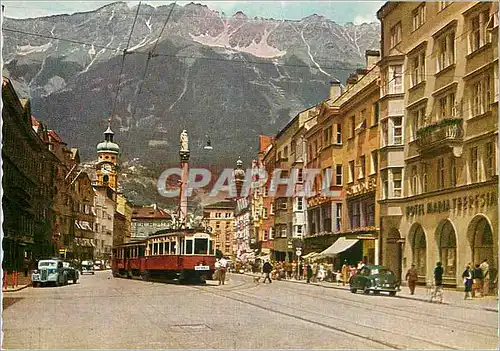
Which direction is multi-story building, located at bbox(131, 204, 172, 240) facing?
toward the camera

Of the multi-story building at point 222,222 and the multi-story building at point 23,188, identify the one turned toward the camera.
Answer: the multi-story building at point 222,222

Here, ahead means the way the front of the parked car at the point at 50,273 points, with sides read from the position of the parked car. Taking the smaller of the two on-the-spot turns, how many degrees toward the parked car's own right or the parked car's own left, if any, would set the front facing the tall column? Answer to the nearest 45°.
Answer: approximately 135° to the parked car's own left

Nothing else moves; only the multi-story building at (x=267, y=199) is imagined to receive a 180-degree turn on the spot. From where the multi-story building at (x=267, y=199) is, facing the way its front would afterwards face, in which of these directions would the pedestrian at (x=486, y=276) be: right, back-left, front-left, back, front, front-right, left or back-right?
front-right

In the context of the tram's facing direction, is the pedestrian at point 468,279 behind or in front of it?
in front

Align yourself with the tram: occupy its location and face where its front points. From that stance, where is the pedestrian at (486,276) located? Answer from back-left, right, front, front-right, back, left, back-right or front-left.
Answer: front-left

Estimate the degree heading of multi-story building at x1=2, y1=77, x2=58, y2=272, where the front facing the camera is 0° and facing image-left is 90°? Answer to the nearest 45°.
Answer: approximately 270°

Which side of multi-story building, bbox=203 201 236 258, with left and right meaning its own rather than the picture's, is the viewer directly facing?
front

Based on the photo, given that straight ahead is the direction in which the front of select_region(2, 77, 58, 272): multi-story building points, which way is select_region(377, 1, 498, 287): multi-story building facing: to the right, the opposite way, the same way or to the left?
the opposite way

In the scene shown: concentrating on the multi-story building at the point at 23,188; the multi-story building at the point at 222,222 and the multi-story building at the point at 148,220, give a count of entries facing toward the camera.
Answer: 2

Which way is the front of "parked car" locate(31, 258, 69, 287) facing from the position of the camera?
facing the viewer and to the left of the viewer

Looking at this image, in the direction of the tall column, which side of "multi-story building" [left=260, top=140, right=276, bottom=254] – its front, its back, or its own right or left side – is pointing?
front

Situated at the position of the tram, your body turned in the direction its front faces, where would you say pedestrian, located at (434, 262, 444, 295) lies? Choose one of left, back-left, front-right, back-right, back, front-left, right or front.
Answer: front-left

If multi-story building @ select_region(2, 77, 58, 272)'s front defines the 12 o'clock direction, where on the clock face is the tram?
The tram is roughly at 11 o'clock from the multi-story building.
